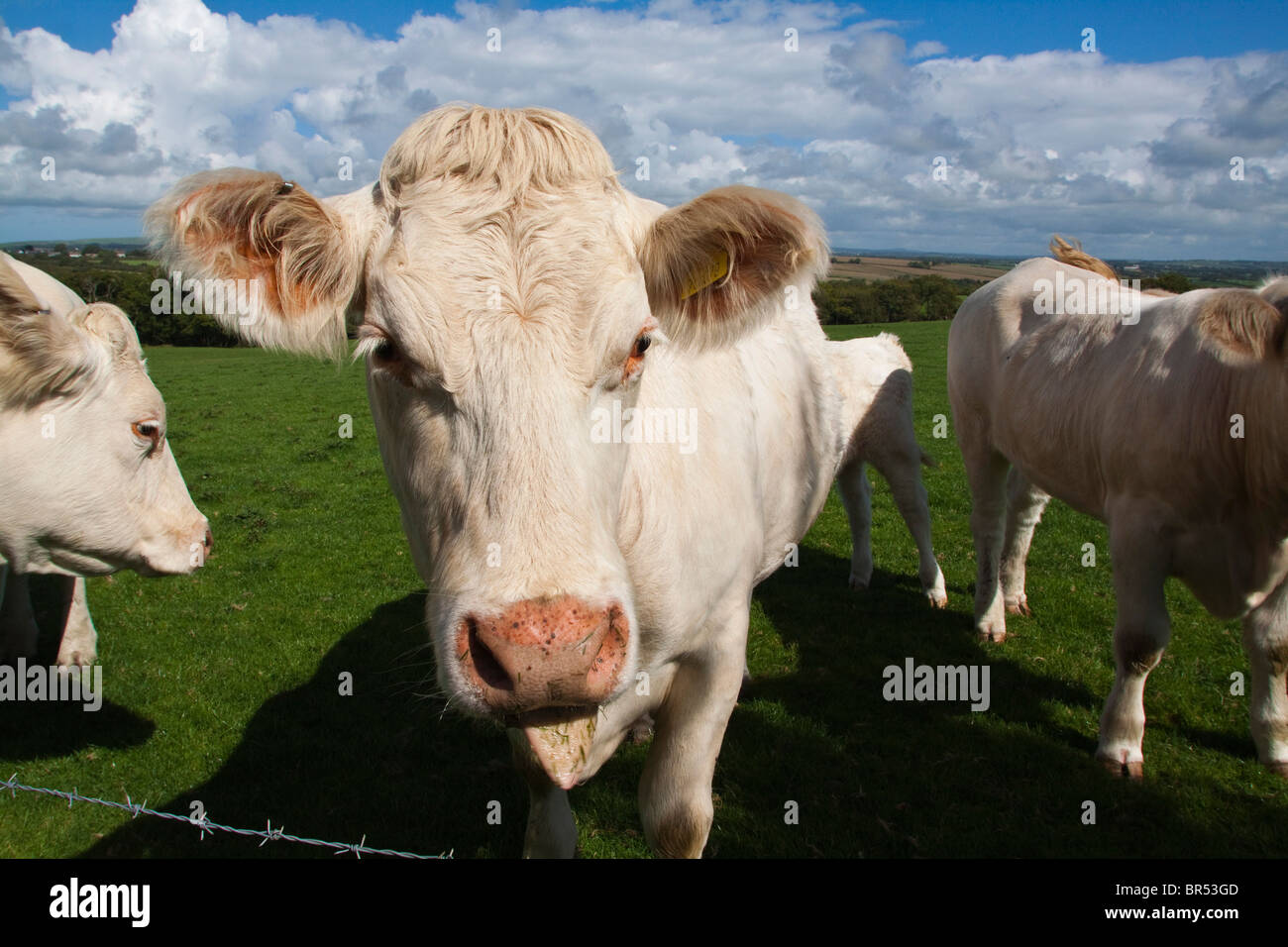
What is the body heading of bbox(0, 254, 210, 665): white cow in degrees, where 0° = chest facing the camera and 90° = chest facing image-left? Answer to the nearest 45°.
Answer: approximately 270°

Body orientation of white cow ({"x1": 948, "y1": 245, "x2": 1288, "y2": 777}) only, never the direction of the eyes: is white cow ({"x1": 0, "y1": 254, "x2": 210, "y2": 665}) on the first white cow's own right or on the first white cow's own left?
on the first white cow's own right

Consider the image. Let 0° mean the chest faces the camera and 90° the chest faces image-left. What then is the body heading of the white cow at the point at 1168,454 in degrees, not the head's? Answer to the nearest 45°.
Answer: approximately 315°

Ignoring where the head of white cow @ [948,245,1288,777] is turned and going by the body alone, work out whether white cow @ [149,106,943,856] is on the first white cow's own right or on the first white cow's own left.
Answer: on the first white cow's own right
